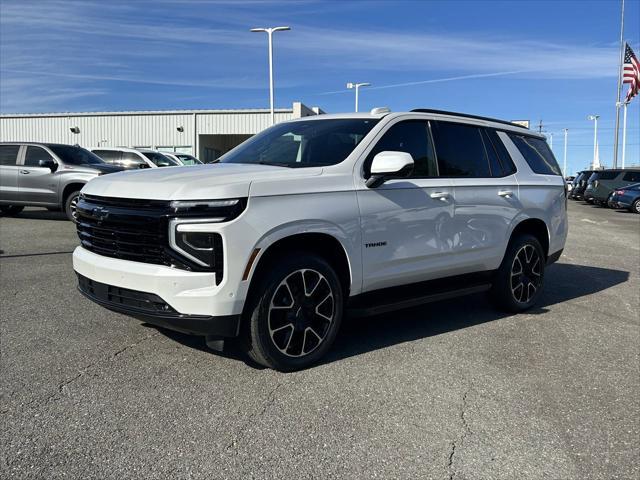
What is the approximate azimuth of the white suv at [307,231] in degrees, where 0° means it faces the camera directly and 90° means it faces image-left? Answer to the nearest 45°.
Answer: approximately 45°

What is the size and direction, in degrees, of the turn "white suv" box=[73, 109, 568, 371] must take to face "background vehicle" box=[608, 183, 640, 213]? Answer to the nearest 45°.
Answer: approximately 180°

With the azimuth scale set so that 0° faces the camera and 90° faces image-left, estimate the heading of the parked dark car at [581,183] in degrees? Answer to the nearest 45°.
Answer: approximately 225°

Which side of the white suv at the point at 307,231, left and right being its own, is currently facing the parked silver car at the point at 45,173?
right

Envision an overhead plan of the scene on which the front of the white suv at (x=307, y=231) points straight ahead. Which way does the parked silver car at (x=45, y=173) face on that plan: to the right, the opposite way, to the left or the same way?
to the left

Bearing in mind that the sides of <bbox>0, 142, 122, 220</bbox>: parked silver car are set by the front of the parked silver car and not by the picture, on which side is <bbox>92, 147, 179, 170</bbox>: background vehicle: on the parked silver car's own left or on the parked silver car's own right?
on the parked silver car's own left

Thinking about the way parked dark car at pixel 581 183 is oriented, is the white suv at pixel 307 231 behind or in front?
in front

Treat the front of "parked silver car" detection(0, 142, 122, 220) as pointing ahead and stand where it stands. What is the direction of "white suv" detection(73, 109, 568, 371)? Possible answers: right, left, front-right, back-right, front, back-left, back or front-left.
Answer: front-right

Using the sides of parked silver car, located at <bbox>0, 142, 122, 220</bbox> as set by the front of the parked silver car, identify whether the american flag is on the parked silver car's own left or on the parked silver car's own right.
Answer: on the parked silver car's own left
